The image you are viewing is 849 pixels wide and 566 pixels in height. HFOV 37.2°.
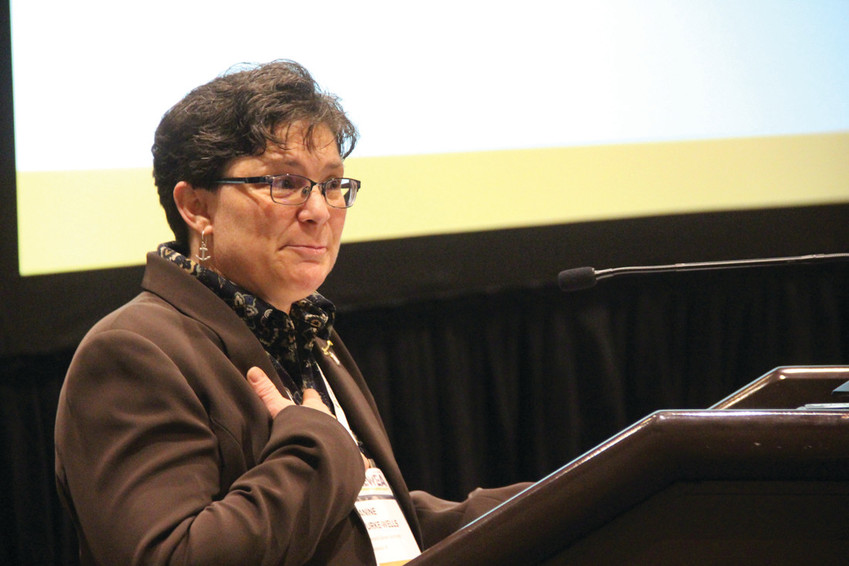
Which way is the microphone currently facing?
to the viewer's left

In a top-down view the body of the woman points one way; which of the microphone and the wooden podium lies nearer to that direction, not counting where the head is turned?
the wooden podium

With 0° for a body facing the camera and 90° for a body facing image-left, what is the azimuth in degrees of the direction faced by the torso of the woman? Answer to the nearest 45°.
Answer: approximately 315°

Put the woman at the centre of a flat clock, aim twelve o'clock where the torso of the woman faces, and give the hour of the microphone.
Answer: The microphone is roughly at 10 o'clock from the woman.

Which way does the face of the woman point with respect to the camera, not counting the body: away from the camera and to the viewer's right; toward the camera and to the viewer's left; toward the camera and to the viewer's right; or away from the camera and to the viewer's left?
toward the camera and to the viewer's right

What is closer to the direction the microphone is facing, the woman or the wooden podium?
the woman

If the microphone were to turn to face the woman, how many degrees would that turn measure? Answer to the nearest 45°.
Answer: approximately 45° to its left
